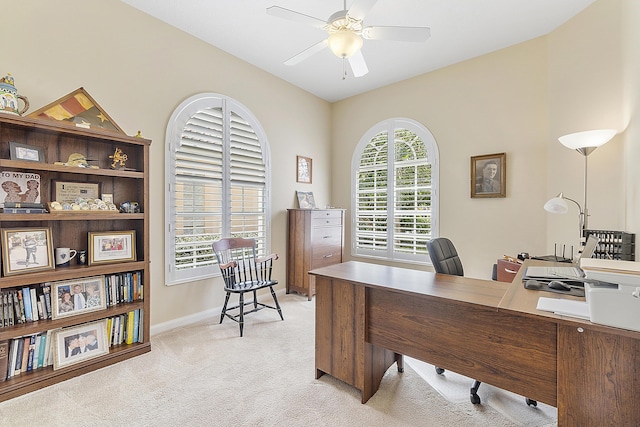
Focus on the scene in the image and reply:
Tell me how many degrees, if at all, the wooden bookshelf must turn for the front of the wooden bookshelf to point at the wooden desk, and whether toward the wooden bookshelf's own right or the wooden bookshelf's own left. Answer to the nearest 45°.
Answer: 0° — it already faces it

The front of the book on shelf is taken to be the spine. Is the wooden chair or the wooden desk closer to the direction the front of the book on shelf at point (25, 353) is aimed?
the wooden desk

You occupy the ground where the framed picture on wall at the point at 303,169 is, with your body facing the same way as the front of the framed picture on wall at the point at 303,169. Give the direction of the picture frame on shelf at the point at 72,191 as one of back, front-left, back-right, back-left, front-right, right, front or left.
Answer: right

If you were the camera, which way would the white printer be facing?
facing to the left of the viewer

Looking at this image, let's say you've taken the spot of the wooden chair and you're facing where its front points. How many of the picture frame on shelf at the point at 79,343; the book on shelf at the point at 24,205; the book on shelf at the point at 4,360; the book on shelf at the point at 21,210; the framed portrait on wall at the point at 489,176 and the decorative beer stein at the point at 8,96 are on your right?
5

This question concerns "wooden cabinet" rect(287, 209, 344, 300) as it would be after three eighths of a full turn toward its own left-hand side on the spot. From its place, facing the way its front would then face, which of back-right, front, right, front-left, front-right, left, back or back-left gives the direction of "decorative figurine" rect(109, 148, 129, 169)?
back-left

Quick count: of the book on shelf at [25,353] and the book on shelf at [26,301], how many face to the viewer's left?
0

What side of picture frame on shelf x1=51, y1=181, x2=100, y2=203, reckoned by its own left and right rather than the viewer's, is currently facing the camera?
front

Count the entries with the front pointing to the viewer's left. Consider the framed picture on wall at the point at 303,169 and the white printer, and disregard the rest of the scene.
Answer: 1

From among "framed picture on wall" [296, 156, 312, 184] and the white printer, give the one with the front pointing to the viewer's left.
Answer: the white printer

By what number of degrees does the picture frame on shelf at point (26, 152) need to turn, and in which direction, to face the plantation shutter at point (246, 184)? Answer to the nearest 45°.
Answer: approximately 45° to its left

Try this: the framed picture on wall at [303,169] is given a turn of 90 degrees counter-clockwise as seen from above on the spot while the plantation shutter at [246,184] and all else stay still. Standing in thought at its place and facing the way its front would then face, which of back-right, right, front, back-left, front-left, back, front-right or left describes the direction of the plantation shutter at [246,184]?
back

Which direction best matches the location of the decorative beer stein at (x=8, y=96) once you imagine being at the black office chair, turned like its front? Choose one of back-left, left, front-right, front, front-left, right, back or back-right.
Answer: right

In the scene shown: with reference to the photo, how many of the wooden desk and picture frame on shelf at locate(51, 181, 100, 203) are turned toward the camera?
1

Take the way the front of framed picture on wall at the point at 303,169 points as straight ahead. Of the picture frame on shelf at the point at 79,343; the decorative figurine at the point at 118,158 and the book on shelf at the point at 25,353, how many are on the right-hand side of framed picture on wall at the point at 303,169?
3

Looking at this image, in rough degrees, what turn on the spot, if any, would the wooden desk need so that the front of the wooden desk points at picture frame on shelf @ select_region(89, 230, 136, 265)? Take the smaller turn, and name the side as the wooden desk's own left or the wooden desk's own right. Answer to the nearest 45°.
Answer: approximately 135° to the wooden desk's own left

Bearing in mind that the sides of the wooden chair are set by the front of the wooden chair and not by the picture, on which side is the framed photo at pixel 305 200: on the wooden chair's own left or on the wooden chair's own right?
on the wooden chair's own left
